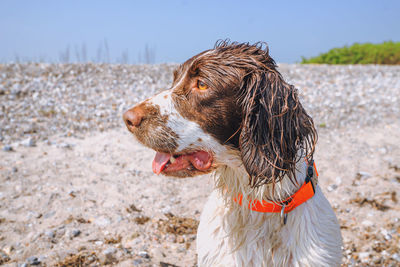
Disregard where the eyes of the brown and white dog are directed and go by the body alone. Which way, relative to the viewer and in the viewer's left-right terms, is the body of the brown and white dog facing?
facing the viewer and to the left of the viewer
